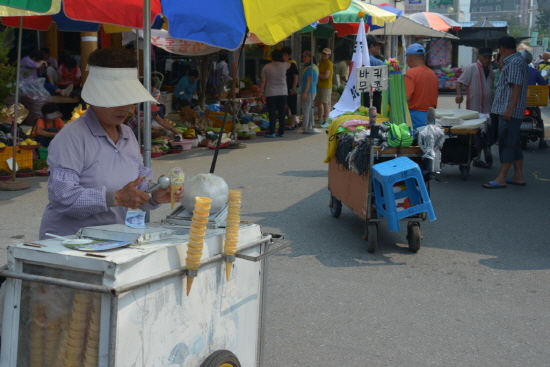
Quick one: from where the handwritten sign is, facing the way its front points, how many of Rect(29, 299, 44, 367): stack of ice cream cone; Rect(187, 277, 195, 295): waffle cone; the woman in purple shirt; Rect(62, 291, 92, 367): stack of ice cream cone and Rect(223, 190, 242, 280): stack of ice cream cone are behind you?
0

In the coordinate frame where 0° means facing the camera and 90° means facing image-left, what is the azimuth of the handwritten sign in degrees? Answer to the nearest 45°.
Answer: approximately 0°

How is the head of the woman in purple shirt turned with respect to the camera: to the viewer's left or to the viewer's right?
to the viewer's right

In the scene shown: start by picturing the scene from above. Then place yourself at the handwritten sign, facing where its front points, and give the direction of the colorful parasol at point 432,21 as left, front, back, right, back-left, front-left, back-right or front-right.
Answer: back

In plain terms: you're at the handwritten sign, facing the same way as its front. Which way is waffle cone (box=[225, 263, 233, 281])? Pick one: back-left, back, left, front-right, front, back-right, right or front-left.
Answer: front

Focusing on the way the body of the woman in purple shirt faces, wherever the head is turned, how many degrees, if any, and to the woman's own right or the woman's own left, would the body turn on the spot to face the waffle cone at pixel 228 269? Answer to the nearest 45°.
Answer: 0° — they already face it

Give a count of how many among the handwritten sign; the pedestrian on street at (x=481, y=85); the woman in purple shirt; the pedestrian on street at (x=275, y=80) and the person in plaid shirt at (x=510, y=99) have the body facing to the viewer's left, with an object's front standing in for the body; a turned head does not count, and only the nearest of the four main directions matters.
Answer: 1

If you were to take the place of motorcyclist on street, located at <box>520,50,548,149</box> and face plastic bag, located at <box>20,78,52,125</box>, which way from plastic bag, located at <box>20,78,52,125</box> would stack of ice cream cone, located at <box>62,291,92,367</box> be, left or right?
left
